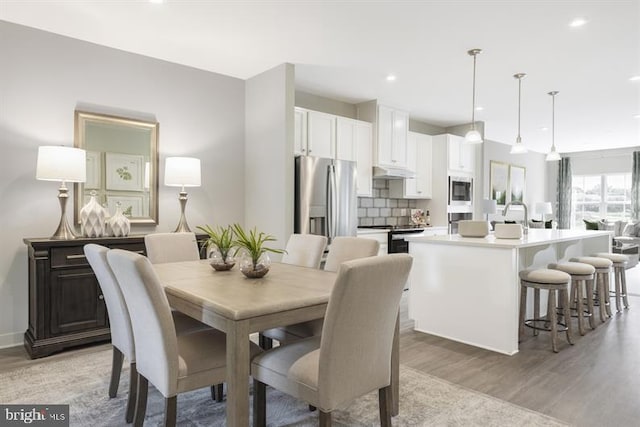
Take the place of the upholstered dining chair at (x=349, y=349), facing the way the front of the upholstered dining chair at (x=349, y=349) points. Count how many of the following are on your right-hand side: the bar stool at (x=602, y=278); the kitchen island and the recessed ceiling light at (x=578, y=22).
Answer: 3

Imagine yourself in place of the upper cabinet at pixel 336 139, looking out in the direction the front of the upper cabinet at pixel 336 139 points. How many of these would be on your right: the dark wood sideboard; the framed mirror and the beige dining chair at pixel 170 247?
3

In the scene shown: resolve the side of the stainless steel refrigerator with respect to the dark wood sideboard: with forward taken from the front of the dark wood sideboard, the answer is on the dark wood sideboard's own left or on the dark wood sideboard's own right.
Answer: on the dark wood sideboard's own left

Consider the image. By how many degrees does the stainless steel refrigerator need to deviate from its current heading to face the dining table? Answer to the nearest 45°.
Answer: approximately 45° to its right

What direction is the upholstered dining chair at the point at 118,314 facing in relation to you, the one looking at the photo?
facing away from the viewer and to the right of the viewer

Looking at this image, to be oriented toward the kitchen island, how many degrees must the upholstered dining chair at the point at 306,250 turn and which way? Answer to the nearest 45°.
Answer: approximately 135° to its left

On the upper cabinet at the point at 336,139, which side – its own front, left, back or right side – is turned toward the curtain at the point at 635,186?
left

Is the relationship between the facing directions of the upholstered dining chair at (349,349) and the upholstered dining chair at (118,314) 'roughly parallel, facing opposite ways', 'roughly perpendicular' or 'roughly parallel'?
roughly perpendicular

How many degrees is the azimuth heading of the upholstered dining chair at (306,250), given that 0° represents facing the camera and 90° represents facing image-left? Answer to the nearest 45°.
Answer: approximately 45°

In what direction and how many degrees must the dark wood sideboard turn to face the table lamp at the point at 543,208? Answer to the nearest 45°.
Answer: approximately 45° to its left

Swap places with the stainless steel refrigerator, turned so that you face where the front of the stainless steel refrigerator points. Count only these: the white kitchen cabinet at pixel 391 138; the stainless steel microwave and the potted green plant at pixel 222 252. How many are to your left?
2

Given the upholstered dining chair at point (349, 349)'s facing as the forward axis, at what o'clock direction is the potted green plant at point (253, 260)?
The potted green plant is roughly at 12 o'clock from the upholstered dining chair.

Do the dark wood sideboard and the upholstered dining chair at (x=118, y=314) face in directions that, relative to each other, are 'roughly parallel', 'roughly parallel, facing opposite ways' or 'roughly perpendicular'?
roughly perpendicular

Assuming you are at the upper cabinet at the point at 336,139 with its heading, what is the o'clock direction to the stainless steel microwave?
The stainless steel microwave is roughly at 9 o'clock from the upper cabinet.
